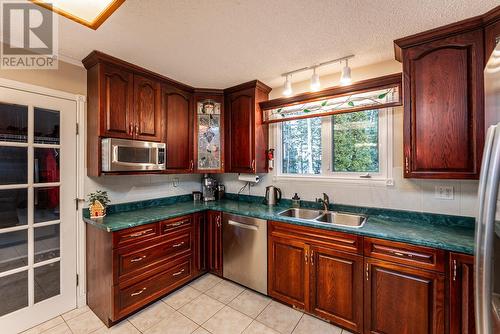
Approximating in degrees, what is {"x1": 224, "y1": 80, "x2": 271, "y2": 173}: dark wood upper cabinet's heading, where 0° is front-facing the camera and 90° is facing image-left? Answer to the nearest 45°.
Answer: approximately 45°

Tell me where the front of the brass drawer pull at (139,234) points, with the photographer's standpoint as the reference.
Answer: facing the viewer and to the right of the viewer

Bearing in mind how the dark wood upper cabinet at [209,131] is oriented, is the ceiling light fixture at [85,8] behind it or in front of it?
in front

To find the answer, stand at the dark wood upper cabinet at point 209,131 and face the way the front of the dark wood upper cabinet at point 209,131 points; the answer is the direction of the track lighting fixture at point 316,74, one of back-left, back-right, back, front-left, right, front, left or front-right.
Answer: front-left

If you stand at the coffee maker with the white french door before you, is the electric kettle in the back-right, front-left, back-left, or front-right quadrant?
back-left

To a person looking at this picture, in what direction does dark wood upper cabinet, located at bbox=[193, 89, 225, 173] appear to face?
facing the viewer

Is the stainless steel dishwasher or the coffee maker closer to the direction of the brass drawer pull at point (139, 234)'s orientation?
the stainless steel dishwasher

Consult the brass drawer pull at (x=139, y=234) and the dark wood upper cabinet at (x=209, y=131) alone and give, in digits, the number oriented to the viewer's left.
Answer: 0

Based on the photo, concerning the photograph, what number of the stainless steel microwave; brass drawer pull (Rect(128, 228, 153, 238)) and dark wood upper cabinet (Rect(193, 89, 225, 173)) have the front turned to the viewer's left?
0

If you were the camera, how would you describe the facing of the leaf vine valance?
facing the viewer and to the left of the viewer
